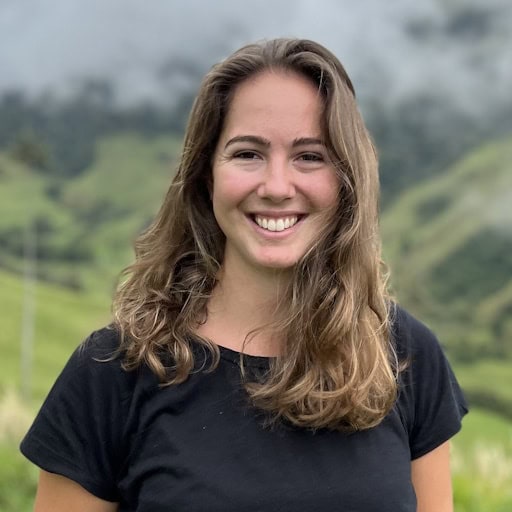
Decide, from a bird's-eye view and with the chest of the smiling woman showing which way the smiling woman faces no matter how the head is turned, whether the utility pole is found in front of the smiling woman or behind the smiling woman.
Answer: behind

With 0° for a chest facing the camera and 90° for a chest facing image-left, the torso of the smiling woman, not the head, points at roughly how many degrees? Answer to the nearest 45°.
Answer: approximately 0°
